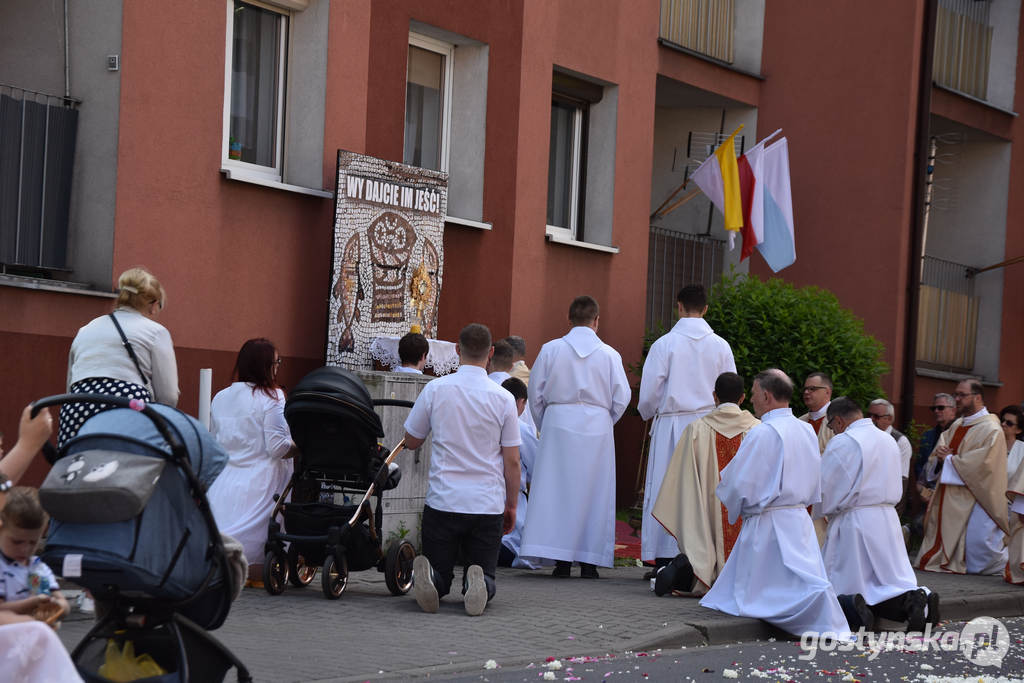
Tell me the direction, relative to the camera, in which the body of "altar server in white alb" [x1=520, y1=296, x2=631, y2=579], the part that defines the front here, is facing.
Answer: away from the camera

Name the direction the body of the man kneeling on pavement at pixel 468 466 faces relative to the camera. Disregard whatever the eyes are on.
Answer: away from the camera

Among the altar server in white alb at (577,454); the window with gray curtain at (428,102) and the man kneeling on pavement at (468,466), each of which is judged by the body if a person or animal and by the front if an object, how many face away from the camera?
2

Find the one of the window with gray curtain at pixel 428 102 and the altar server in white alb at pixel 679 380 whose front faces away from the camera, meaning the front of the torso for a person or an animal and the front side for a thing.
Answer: the altar server in white alb

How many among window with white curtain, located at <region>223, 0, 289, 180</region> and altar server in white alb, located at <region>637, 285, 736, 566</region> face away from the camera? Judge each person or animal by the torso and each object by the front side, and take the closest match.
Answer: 1

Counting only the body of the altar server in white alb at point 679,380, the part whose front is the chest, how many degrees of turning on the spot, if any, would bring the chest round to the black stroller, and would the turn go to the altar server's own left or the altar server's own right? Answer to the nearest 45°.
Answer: approximately 135° to the altar server's own left

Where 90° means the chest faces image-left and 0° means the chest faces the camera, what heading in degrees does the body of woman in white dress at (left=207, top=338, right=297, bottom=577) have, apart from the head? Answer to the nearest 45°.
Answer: approximately 225°

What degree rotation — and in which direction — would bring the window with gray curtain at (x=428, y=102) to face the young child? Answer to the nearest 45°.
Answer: approximately 45° to its right

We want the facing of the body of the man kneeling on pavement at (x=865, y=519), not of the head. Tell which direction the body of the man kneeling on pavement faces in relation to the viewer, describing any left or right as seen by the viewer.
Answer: facing away from the viewer and to the left of the viewer

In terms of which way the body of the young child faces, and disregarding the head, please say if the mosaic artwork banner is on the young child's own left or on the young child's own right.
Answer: on the young child's own left

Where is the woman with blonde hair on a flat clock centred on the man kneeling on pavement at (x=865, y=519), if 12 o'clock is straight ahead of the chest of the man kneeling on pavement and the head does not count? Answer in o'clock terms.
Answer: The woman with blonde hair is roughly at 9 o'clock from the man kneeling on pavement.
